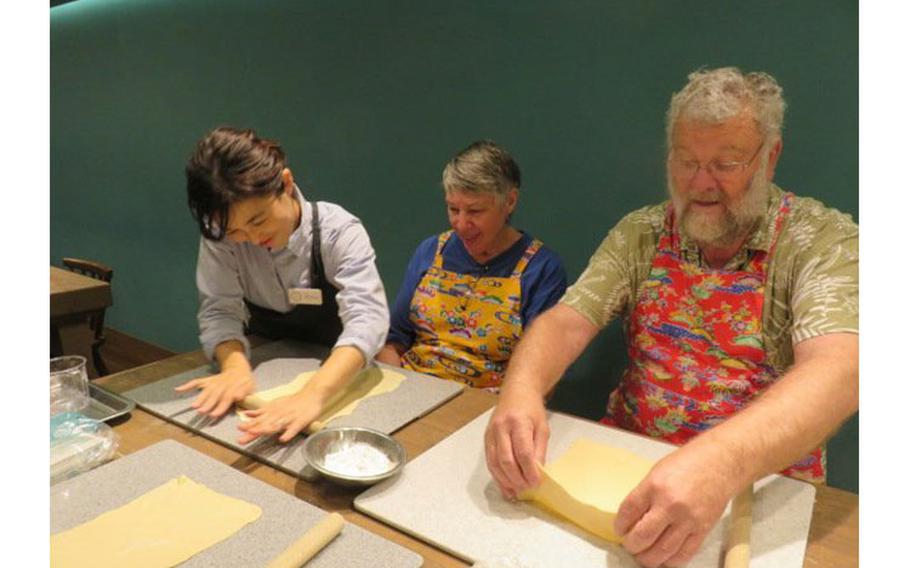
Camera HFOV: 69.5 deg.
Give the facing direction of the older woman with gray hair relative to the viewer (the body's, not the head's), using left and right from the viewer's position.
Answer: facing the viewer and to the left of the viewer

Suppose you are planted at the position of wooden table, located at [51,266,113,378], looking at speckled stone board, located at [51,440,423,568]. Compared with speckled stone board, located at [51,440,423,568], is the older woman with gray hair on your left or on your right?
left

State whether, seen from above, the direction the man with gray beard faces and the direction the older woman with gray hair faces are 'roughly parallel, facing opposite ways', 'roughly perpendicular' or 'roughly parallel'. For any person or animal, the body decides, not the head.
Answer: roughly parallel

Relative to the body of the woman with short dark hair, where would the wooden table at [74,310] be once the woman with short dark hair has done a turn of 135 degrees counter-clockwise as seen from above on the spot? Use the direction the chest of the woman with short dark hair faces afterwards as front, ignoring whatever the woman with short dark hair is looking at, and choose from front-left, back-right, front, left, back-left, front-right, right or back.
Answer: back-left

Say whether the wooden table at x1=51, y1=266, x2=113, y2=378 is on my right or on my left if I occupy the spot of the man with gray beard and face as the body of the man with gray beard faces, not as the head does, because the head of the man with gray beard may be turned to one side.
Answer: on my right

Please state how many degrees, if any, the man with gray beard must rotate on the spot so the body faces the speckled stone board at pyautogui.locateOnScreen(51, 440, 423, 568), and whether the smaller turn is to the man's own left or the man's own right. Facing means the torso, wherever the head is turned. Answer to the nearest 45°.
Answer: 0° — they already face it

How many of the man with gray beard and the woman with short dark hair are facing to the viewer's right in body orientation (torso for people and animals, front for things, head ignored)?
0

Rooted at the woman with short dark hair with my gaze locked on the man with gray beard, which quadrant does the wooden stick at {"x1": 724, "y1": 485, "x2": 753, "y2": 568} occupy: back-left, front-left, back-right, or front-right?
front-right

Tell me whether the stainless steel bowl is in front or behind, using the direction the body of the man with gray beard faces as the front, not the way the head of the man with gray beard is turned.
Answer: in front

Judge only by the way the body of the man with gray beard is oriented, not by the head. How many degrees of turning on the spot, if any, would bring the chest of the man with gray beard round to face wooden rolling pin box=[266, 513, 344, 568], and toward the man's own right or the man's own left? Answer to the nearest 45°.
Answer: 0° — they already face it

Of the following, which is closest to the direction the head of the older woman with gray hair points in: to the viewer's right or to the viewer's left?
to the viewer's left

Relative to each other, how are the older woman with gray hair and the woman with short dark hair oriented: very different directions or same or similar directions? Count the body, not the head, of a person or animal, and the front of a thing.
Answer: same or similar directions
